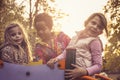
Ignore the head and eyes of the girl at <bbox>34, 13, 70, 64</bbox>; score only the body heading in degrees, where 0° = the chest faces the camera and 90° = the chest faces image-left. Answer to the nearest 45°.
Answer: approximately 45°

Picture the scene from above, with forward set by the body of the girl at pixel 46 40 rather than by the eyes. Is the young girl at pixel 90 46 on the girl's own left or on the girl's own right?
on the girl's own left

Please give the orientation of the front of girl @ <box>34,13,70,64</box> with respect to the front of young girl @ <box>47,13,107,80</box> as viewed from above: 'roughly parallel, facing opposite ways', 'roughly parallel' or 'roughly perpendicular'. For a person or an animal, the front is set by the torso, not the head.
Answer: roughly parallel

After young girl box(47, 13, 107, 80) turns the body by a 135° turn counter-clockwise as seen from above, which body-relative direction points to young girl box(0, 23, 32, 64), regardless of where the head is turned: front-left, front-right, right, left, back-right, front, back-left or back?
back

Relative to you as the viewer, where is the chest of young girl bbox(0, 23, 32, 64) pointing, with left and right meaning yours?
facing the viewer and to the right of the viewer

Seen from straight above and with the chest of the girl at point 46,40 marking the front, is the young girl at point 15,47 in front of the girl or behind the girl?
in front

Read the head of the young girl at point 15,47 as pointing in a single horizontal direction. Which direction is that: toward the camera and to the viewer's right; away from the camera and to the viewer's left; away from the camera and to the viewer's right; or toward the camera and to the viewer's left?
toward the camera and to the viewer's right

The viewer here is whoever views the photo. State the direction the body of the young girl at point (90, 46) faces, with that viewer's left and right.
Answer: facing the viewer and to the left of the viewer

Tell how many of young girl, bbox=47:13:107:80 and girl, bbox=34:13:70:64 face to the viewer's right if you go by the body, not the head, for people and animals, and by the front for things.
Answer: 0
